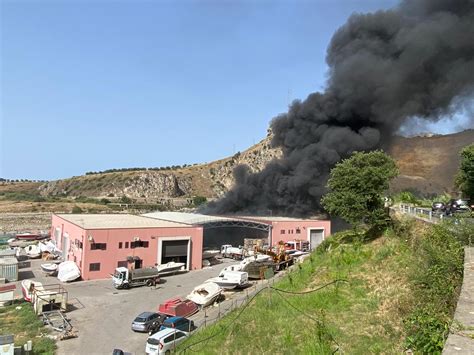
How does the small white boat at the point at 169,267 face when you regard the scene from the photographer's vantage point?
facing to the right of the viewer

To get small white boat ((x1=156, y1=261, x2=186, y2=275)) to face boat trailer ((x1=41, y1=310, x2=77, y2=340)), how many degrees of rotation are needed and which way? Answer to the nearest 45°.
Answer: approximately 135° to its right

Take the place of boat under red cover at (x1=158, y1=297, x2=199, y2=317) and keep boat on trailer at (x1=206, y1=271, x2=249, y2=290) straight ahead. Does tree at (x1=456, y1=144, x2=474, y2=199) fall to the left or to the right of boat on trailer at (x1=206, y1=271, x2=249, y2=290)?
right

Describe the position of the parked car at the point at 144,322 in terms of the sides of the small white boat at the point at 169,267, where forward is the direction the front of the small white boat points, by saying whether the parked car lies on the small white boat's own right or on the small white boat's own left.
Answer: on the small white boat's own right

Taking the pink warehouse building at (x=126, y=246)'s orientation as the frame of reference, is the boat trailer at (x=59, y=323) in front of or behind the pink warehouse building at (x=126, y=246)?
in front

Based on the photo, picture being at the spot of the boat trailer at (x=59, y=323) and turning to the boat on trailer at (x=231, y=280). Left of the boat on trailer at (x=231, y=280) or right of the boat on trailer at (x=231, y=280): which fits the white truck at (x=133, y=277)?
left

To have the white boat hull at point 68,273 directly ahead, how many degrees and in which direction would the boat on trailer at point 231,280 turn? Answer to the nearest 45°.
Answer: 0° — it already faces it

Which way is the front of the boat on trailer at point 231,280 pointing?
to the viewer's left
